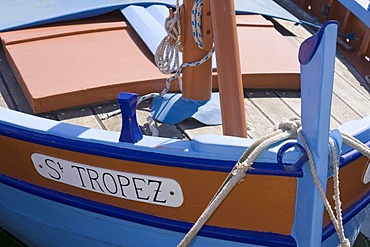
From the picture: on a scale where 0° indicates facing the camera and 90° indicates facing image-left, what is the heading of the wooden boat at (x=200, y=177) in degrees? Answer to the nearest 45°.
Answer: approximately 315°
